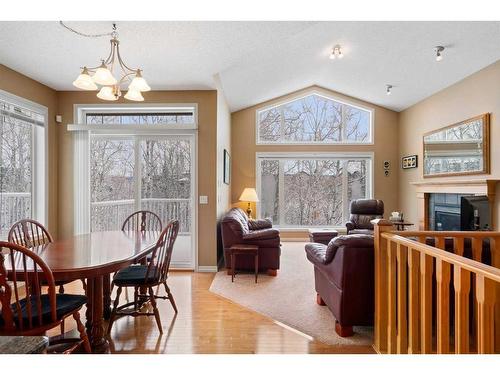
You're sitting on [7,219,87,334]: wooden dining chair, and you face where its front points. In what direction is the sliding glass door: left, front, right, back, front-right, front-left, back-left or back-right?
left

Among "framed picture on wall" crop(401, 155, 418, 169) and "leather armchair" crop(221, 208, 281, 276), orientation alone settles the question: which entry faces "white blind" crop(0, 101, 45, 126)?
the framed picture on wall

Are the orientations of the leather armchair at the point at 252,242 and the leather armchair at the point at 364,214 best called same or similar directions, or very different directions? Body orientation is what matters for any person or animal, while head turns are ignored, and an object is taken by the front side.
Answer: very different directions

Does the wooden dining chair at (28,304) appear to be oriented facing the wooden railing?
no

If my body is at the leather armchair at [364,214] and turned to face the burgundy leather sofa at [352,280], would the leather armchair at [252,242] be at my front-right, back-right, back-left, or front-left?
front-right

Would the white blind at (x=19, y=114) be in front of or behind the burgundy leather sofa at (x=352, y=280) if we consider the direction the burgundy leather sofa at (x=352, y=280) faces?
in front

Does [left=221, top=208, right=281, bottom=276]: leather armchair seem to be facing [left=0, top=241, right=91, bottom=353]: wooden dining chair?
no

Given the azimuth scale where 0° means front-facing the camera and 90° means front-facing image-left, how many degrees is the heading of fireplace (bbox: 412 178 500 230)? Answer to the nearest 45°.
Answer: approximately 45°

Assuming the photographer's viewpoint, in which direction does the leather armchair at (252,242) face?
facing to the right of the viewer

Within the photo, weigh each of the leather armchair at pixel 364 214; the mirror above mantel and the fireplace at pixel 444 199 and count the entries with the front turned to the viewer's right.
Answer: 0

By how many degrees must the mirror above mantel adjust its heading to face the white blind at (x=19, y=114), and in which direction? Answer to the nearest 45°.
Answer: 0° — it already faces it

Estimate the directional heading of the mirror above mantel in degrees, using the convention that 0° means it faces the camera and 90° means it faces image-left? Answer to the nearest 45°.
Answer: approximately 45°

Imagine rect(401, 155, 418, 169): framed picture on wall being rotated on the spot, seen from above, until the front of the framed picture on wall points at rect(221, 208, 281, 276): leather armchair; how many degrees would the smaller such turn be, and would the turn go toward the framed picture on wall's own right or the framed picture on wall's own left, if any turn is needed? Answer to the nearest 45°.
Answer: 0° — it already faces it

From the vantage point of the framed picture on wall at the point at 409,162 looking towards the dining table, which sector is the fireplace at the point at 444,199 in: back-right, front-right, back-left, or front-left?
front-left

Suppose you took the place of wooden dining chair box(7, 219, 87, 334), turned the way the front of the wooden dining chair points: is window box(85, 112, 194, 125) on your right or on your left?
on your left
